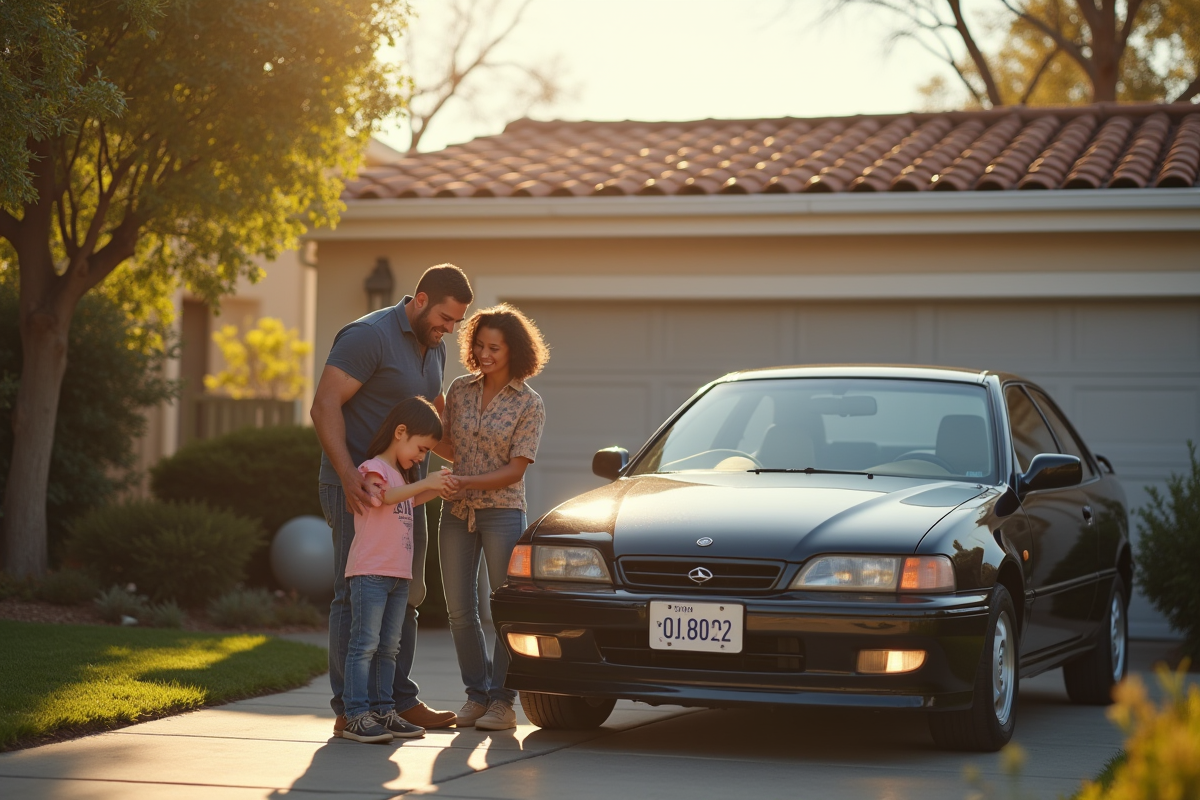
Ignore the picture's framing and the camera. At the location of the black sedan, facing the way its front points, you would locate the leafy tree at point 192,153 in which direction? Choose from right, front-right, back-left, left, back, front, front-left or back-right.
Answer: right

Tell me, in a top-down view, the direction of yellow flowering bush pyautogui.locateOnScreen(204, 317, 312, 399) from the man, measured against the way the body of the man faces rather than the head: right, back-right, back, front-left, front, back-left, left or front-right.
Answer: back-left

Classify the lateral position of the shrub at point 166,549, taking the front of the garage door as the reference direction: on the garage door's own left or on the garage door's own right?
on the garage door's own right

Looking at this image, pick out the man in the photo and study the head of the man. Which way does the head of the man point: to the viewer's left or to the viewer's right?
to the viewer's right

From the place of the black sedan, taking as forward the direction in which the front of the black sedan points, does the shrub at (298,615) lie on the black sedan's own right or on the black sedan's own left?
on the black sedan's own right

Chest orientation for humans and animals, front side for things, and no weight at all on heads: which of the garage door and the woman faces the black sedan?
the garage door

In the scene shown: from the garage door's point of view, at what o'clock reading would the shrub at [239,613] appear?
The shrub is roughly at 2 o'clock from the garage door.

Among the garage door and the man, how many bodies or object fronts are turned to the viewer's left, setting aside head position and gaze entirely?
0

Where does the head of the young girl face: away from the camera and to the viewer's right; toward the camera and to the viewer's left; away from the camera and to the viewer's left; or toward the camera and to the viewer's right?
toward the camera and to the viewer's right

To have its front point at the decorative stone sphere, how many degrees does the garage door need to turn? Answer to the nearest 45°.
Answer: approximately 90° to its right

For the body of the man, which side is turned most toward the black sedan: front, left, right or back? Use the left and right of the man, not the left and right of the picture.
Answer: front

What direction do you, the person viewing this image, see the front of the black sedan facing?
facing the viewer and to the left of the viewer

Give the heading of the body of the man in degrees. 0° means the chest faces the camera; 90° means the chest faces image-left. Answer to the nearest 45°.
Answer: approximately 315°

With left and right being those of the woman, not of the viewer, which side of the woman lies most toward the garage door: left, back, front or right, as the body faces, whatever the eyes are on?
back

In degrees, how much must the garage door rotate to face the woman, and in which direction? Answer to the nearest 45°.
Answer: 0° — it already faces them

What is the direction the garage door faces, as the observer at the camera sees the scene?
facing the viewer
